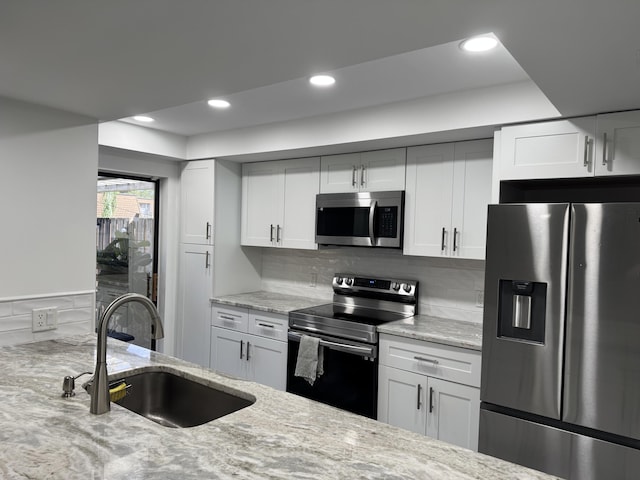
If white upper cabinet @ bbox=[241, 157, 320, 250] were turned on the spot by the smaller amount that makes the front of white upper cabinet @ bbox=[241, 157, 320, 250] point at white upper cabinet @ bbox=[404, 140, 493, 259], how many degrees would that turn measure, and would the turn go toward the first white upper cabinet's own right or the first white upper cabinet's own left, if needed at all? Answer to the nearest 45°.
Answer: approximately 90° to the first white upper cabinet's own left

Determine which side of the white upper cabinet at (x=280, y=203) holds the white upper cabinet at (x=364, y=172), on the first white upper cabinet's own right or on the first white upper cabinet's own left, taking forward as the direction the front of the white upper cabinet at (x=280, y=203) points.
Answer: on the first white upper cabinet's own left

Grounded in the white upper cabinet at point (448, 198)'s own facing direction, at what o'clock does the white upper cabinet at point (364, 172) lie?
the white upper cabinet at point (364, 172) is roughly at 2 o'clock from the white upper cabinet at point (448, 198).

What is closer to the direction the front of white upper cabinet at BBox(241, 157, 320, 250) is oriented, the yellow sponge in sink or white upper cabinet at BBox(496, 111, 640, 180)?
the yellow sponge in sink

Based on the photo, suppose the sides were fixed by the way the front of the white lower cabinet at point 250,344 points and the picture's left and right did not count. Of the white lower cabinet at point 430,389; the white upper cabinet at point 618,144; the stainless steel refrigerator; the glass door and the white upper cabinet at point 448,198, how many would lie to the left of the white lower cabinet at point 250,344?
4

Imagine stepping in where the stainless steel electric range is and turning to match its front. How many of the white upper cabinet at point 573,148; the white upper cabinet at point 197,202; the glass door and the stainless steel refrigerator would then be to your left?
2
